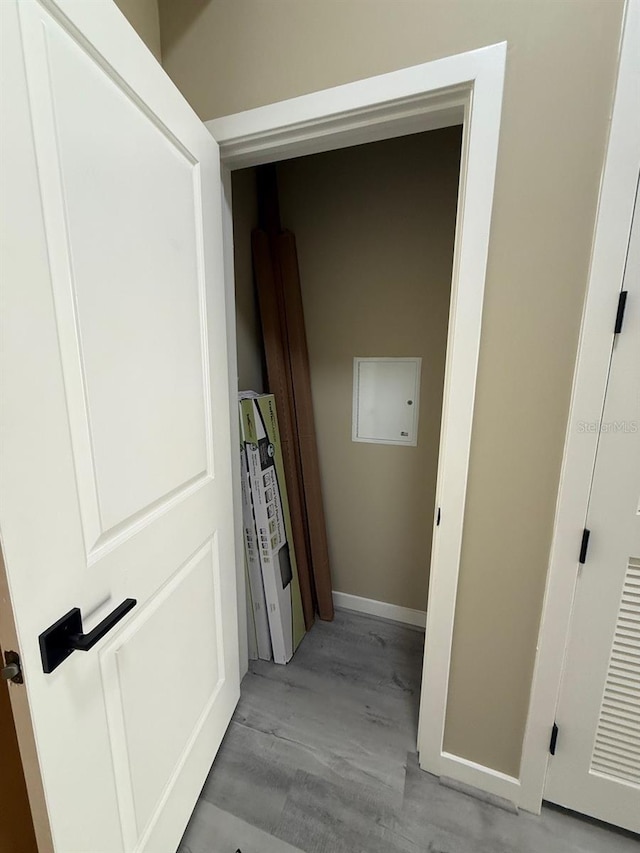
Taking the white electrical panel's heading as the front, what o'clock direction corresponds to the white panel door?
The white panel door is roughly at 1 o'clock from the white electrical panel.

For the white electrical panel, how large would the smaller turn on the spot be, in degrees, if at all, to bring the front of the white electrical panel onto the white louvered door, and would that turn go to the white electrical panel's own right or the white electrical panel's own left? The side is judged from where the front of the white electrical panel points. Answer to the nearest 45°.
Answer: approximately 45° to the white electrical panel's own left

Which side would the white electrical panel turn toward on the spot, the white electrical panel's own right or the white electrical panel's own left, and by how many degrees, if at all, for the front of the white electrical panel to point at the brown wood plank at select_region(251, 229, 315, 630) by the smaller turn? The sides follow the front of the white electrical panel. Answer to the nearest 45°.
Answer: approximately 90° to the white electrical panel's own right

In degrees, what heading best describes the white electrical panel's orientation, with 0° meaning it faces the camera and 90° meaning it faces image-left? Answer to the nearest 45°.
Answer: approximately 0°

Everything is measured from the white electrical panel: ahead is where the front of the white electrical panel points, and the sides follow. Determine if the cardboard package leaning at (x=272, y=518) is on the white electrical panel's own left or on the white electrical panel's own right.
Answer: on the white electrical panel's own right
